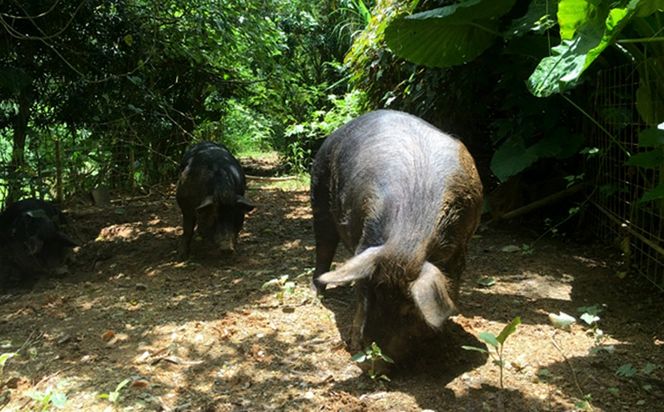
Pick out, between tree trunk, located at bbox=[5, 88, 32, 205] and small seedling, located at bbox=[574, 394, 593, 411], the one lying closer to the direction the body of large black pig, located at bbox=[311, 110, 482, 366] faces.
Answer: the small seedling

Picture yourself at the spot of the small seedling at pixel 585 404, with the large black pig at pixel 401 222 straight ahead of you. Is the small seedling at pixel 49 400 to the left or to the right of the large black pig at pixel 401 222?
left

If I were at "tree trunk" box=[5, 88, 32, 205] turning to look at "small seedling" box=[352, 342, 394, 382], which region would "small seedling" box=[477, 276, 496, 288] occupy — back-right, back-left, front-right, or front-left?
front-left

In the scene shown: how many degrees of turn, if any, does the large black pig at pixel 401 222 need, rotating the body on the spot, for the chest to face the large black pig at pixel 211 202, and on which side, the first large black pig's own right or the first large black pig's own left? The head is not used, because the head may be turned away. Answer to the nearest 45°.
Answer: approximately 135° to the first large black pig's own right

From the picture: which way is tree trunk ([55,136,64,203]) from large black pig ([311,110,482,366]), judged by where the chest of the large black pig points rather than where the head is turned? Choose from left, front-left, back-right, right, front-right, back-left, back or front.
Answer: back-right

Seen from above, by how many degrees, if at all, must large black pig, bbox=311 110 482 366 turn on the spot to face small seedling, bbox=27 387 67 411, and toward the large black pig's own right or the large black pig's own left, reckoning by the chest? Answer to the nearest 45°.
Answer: approximately 45° to the large black pig's own right

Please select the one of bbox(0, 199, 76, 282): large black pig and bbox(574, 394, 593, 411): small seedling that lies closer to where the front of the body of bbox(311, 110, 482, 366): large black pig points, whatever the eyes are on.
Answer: the small seedling

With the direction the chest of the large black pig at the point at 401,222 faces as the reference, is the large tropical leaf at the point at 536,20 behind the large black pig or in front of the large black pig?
behind

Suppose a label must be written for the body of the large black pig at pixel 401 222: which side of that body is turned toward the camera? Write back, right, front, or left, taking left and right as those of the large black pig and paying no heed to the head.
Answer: front

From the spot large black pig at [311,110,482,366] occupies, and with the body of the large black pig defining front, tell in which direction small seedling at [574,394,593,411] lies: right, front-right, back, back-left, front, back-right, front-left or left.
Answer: front-left

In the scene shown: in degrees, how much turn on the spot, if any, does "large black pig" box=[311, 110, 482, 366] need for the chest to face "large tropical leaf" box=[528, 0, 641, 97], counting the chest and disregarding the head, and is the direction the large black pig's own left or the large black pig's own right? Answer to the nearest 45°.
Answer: approximately 135° to the large black pig's own left

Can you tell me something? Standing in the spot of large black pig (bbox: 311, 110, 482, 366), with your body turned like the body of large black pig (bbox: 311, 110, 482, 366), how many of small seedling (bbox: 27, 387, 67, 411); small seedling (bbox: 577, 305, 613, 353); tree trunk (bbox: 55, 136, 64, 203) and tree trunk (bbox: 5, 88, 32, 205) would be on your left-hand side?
1

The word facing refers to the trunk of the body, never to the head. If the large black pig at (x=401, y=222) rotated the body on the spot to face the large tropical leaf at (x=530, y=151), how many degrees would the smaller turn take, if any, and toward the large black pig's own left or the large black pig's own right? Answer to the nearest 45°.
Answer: approximately 135° to the large black pig's own left

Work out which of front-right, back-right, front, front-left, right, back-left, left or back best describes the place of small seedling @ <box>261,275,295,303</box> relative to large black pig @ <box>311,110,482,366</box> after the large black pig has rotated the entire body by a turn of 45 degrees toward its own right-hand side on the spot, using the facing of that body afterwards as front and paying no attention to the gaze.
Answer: right

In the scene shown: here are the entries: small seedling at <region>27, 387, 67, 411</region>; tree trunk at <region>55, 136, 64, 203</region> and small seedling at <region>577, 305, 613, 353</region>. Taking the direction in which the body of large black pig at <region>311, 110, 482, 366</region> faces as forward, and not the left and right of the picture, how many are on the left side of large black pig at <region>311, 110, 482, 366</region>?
1
